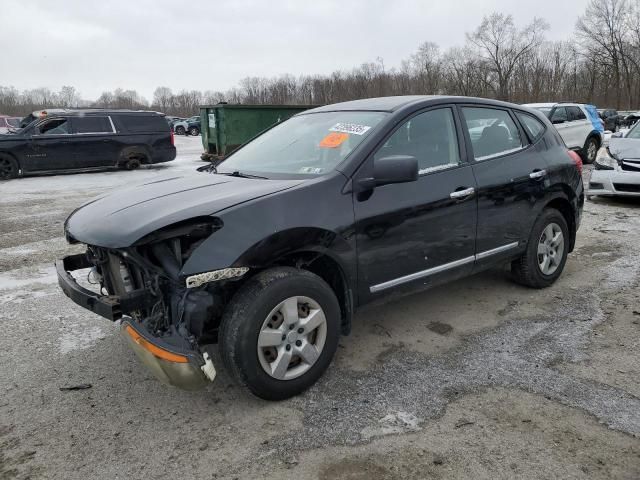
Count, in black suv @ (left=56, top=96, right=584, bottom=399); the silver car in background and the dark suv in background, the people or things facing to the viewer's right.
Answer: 0

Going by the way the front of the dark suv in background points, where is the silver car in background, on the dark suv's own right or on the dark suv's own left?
on the dark suv's own left

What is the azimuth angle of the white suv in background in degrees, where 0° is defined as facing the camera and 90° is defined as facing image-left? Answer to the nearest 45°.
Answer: approximately 45°

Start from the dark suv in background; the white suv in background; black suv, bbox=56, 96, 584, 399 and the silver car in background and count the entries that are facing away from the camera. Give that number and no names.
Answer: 0

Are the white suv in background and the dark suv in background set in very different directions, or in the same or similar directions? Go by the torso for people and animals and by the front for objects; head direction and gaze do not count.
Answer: same or similar directions

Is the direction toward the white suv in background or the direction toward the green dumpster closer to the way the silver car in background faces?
the green dumpster

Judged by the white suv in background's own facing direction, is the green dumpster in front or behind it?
in front

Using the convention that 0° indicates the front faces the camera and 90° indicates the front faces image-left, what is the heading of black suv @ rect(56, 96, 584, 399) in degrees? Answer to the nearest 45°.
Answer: approximately 45°

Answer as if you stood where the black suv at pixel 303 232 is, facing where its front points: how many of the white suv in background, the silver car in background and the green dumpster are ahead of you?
0

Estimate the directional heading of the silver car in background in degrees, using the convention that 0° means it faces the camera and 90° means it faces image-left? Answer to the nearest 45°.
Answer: approximately 45°

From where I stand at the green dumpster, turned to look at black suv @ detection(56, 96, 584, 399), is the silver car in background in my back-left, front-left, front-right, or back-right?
front-left

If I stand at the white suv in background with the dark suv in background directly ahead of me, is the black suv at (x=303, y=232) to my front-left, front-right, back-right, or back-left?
front-left

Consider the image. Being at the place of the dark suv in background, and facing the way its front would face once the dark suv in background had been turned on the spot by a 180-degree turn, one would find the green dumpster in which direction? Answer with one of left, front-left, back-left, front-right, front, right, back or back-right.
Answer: front

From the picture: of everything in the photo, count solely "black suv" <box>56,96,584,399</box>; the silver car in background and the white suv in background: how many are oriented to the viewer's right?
0

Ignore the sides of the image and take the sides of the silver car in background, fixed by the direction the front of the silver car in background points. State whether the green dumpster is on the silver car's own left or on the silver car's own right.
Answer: on the silver car's own right

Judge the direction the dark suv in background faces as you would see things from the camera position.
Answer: facing to the left of the viewer
